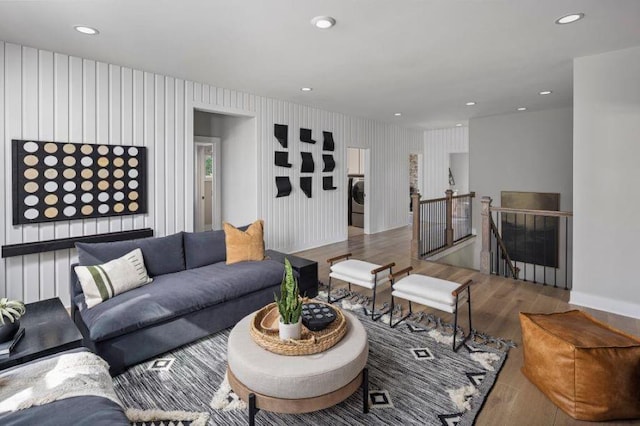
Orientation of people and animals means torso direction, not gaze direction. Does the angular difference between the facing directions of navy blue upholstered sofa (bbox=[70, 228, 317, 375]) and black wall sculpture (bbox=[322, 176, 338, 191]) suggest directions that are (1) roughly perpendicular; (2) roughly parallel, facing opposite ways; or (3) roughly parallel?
roughly parallel

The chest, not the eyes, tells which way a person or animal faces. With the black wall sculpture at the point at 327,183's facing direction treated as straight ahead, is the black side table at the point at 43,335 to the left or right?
on its right

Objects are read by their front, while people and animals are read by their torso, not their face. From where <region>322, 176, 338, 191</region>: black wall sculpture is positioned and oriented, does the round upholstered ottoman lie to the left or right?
on its right

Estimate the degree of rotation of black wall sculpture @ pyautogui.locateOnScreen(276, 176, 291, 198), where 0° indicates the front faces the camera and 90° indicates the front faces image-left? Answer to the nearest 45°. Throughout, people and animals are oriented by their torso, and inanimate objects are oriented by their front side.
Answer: approximately 315°

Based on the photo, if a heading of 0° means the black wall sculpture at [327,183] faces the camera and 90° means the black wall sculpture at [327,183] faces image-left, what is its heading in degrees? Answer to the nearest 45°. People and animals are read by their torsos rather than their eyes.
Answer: approximately 315°

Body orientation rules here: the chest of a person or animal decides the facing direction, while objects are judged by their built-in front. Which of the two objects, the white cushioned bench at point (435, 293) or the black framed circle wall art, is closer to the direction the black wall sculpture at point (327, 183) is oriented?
the white cushioned bench

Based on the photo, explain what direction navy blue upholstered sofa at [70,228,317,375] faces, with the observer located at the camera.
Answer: facing the viewer and to the right of the viewer

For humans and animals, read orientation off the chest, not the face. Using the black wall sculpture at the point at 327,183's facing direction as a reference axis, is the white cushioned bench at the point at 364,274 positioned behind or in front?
in front

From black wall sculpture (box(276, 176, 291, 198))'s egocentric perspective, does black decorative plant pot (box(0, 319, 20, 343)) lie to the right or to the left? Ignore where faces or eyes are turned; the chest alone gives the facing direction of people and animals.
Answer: on its right

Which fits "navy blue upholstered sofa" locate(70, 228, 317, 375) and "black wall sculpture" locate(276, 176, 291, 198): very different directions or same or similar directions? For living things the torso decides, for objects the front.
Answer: same or similar directions

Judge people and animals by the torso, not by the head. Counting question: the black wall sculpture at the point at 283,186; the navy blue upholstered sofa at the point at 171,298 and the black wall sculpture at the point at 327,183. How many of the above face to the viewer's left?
0

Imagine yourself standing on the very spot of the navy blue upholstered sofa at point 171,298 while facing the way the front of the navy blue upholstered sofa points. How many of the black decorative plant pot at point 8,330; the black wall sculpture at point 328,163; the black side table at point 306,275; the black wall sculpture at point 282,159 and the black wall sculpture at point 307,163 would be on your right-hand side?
1

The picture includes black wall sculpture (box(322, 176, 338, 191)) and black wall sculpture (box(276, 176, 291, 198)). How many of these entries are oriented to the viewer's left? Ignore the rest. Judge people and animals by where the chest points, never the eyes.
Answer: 0

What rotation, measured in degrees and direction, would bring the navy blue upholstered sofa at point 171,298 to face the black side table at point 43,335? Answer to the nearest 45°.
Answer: approximately 90° to its right

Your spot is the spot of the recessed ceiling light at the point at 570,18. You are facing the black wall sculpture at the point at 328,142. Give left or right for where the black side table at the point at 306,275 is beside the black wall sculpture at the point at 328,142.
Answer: left

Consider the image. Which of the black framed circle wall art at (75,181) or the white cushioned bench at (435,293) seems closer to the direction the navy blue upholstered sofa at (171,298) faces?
the white cushioned bench
